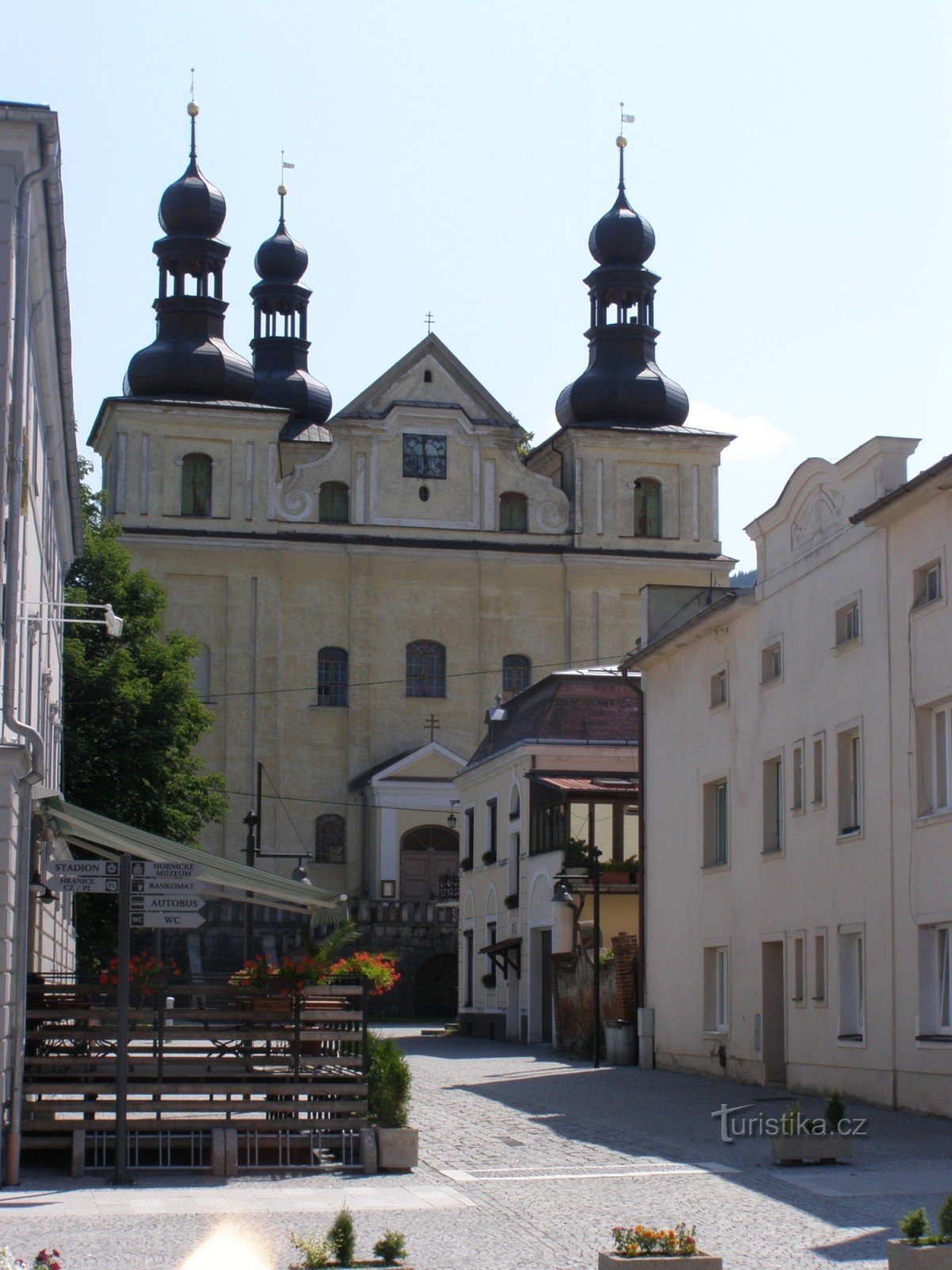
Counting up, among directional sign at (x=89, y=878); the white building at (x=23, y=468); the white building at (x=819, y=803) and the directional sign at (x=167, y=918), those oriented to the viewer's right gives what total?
1

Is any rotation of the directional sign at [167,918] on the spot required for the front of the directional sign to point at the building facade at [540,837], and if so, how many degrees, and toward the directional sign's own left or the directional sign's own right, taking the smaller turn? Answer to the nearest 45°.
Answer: approximately 180°

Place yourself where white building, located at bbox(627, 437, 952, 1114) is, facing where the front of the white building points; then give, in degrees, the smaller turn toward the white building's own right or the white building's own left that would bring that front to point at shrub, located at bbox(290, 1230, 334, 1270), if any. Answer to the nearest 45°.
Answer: approximately 45° to the white building's own left

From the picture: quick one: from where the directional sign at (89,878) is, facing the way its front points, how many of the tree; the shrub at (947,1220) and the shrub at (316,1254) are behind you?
1

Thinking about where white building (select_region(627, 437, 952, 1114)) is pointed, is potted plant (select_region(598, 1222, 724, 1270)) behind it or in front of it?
in front

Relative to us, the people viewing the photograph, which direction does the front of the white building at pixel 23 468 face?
facing to the right of the viewer

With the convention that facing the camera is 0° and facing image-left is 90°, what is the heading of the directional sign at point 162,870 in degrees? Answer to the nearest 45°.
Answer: approximately 0°

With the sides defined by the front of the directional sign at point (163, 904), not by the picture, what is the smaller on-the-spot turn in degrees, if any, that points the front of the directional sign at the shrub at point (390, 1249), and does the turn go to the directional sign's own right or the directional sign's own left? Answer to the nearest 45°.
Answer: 0° — it already faces it

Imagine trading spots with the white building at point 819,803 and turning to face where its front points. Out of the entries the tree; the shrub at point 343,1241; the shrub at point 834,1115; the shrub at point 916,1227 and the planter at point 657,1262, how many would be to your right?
1

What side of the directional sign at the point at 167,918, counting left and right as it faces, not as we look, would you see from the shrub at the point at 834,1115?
left

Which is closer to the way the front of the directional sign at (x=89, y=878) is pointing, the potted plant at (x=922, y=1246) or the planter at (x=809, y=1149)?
the potted plant

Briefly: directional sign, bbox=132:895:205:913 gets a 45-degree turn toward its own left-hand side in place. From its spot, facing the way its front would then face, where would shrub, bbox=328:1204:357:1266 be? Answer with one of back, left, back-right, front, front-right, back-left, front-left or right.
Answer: front-right

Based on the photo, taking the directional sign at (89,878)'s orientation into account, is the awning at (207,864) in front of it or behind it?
behind

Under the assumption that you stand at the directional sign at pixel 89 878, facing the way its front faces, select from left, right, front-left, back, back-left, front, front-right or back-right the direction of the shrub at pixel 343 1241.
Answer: front

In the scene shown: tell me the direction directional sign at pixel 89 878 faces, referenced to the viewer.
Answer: facing the viewer

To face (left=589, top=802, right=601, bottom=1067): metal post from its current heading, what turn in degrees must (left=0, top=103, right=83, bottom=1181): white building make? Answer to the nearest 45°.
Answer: approximately 45° to its left
